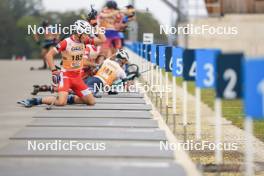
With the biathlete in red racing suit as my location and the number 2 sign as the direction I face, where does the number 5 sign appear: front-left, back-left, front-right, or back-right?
front-left

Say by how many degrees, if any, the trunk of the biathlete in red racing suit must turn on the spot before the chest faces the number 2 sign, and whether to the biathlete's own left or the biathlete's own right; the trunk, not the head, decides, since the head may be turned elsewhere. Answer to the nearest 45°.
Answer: approximately 45° to the biathlete's own right

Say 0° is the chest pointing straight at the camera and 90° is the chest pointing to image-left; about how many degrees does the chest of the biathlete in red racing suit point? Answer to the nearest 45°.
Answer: approximately 315°

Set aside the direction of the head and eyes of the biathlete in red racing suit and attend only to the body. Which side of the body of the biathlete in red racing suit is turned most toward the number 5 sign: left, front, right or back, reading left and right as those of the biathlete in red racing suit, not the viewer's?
front

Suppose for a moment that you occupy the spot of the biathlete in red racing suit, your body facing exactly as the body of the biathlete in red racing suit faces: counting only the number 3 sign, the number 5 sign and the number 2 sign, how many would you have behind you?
0

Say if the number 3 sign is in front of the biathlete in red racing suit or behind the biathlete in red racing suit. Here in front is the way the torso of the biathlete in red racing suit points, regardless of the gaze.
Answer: in front
